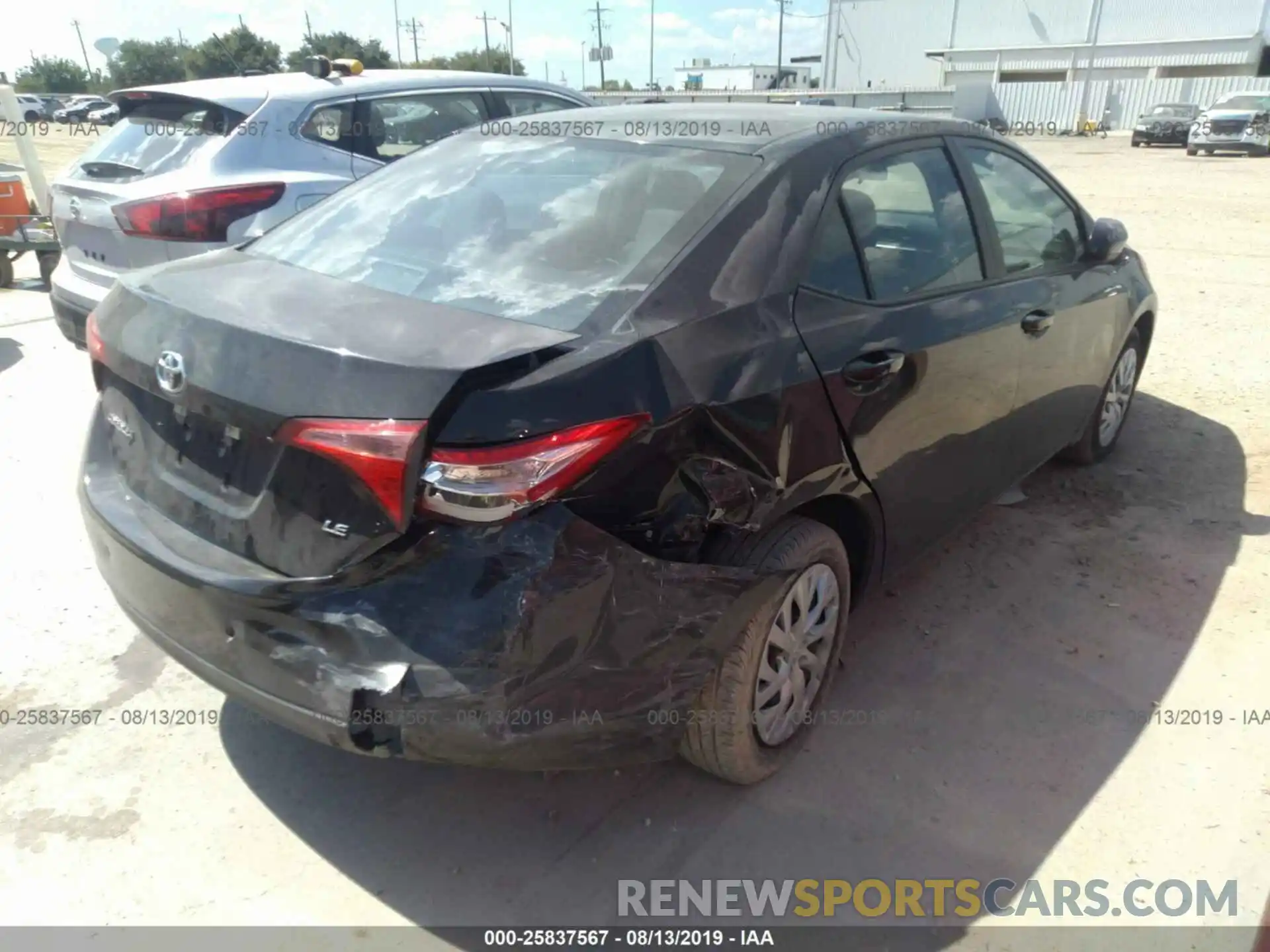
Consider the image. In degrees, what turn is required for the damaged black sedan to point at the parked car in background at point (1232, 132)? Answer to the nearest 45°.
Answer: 0° — it already faces it

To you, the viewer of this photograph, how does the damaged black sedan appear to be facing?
facing away from the viewer and to the right of the viewer

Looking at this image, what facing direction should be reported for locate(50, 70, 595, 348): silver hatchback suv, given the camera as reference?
facing away from the viewer and to the right of the viewer

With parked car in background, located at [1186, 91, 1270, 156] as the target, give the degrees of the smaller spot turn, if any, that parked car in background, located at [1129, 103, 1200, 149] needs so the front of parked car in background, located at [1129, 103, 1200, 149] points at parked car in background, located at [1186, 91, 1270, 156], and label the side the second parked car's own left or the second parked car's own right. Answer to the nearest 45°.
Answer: approximately 45° to the second parked car's own left

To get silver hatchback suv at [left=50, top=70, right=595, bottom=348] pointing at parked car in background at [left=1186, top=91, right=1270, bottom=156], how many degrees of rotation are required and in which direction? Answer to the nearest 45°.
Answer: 0° — it already faces it

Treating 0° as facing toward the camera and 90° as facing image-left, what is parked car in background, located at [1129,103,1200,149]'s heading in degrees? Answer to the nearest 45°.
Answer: approximately 45°

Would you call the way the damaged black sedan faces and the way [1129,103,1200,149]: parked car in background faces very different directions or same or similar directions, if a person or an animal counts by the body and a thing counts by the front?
very different directions

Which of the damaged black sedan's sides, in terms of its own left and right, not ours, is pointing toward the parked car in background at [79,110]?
left

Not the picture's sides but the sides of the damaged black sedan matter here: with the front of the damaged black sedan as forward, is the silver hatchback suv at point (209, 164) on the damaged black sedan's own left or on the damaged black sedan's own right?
on the damaged black sedan's own left
